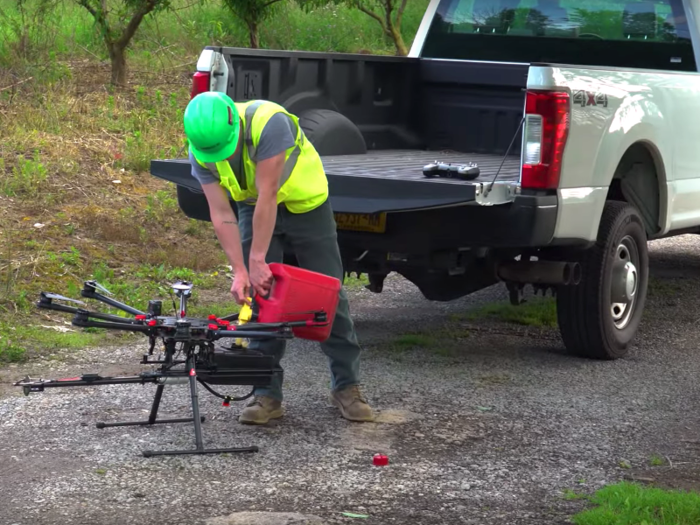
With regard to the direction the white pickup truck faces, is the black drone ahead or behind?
behind

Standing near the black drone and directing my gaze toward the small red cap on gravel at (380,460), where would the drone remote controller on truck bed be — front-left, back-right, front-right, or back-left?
front-left

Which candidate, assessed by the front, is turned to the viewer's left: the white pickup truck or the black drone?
the black drone

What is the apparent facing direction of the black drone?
to the viewer's left

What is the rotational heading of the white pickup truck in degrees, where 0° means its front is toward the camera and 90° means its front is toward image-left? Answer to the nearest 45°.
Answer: approximately 225°

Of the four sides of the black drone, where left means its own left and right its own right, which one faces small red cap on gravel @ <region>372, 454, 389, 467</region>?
back

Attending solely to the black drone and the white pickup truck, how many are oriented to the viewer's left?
1
